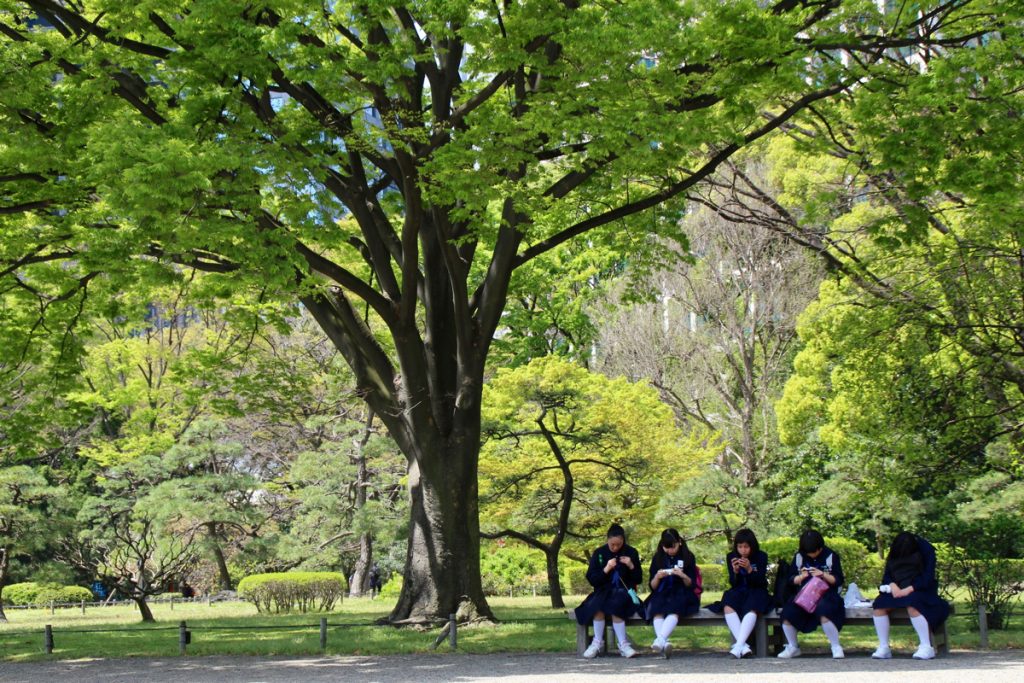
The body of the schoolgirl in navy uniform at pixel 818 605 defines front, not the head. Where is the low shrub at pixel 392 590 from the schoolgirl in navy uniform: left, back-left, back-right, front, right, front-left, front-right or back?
back-right

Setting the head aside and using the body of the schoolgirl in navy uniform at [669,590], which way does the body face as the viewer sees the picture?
toward the camera

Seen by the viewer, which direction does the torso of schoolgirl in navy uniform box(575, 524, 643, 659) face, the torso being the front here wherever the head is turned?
toward the camera

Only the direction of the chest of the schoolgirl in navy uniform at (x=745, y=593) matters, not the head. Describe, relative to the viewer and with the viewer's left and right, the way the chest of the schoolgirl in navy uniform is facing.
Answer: facing the viewer

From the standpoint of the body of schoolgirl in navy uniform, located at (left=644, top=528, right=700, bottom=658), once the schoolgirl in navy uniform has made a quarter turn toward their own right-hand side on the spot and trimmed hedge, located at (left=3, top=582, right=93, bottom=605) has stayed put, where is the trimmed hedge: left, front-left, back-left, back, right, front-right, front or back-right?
front-right

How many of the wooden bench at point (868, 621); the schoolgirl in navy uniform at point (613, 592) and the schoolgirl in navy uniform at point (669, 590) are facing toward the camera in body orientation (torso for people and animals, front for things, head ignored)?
3

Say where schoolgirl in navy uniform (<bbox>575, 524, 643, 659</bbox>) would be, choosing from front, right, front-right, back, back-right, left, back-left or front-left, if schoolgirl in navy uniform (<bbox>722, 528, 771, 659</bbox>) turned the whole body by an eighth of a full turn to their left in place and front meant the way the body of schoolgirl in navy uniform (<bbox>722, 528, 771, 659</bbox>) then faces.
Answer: back-right

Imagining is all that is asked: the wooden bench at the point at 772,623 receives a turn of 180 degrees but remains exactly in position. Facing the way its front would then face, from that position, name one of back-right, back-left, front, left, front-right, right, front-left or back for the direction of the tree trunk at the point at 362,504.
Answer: front-left

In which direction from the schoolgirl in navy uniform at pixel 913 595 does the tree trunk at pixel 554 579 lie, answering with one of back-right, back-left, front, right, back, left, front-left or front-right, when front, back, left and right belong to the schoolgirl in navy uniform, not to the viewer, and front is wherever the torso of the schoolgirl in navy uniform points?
right

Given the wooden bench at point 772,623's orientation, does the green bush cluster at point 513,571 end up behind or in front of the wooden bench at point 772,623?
behind

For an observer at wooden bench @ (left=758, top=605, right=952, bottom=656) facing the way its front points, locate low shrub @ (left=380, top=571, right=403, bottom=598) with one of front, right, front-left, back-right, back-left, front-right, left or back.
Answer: back-right

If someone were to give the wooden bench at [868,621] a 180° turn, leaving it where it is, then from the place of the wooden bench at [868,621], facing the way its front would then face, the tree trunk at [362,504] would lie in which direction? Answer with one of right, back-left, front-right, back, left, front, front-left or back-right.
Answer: front-left

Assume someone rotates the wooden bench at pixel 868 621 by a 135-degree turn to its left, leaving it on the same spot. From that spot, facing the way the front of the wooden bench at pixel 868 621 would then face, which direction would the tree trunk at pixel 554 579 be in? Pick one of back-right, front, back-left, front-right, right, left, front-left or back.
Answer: left

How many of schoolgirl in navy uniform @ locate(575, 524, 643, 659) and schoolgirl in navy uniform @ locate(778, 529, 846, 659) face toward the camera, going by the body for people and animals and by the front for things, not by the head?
2
